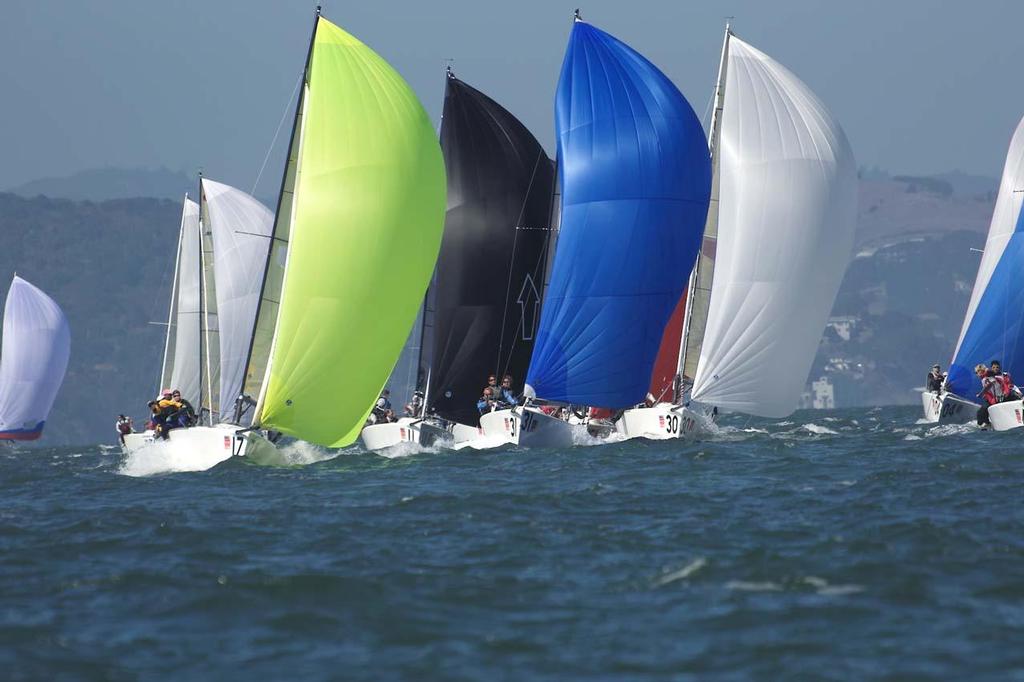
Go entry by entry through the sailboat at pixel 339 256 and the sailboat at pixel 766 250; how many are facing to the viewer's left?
0

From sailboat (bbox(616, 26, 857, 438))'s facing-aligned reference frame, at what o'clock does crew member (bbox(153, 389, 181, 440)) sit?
The crew member is roughly at 4 o'clock from the sailboat.

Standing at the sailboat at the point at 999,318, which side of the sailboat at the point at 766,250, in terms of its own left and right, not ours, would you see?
left

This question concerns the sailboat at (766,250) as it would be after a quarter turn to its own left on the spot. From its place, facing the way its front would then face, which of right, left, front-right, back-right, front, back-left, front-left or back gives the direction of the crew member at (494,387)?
back-left

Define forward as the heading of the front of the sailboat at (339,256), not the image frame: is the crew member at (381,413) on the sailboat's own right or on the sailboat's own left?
on the sailboat's own left

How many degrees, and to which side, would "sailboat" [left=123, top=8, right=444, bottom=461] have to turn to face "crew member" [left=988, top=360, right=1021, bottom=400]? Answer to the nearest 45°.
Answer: approximately 45° to its left

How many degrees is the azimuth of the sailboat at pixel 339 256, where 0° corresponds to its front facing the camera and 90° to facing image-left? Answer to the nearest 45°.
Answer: approximately 315°

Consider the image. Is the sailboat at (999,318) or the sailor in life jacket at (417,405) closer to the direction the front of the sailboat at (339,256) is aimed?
the sailboat

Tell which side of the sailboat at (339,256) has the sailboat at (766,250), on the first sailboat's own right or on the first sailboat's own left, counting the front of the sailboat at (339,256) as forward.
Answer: on the first sailboat's own left

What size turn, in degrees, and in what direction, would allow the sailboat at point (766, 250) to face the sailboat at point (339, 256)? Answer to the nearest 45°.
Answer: approximately 90° to its right

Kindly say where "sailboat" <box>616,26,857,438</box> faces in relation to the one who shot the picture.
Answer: facing the viewer and to the right of the viewer
